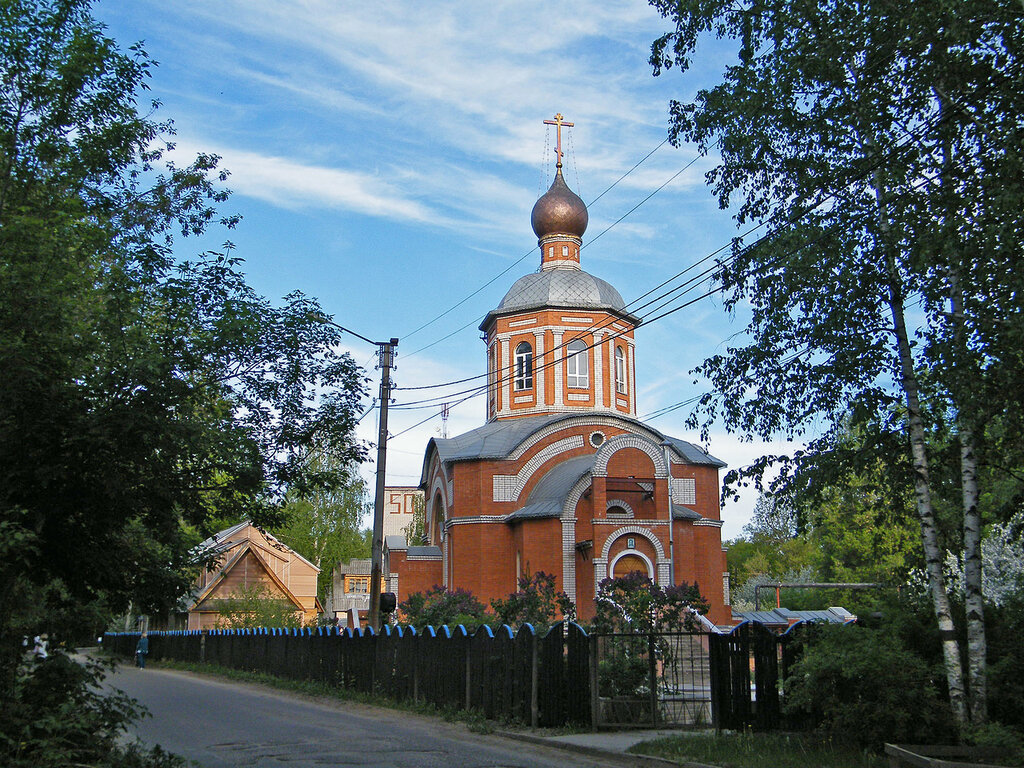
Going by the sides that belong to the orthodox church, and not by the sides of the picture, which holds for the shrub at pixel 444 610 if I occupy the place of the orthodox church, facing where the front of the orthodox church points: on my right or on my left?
on my right

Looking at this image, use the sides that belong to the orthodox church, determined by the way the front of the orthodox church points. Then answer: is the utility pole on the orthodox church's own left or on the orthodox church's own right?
on the orthodox church's own right

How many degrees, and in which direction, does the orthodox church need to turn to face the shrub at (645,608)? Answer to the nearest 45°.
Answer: approximately 45° to its right

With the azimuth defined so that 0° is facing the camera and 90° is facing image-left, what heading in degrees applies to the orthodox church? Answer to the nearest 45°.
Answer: approximately 315°

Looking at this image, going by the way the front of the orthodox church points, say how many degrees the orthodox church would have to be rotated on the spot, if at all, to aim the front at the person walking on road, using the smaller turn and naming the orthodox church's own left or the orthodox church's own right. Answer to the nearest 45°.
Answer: approximately 135° to the orthodox church's own right
